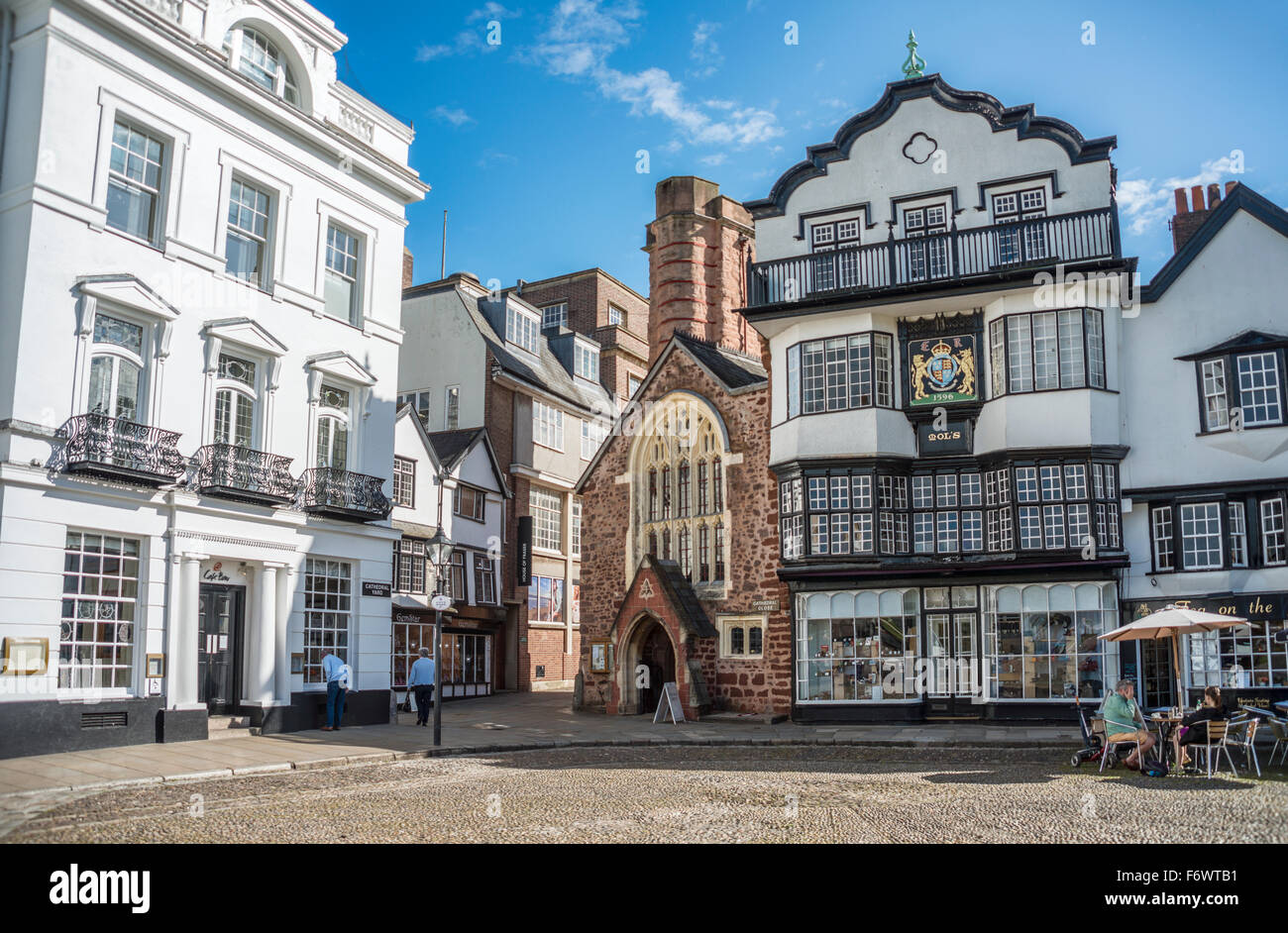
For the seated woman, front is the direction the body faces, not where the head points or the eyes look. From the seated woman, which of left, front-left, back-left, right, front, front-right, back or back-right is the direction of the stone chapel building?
front-right

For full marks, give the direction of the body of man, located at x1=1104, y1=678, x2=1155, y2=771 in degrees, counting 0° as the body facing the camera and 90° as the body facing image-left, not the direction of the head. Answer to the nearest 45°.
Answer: approximately 270°

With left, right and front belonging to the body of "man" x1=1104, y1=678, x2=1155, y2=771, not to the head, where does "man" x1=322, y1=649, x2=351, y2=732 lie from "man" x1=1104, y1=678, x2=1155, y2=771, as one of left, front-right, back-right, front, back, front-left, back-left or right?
back

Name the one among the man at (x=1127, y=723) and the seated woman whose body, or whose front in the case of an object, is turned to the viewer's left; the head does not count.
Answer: the seated woman

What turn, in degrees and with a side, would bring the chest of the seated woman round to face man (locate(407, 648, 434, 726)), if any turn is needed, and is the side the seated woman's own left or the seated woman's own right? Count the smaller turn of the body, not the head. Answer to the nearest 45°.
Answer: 0° — they already face them

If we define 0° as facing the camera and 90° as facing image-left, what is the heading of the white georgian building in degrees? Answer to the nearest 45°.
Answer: approximately 315°

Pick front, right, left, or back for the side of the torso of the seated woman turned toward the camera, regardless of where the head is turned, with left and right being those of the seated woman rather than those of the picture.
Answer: left

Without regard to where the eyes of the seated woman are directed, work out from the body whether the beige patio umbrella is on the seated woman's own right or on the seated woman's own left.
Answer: on the seated woman's own right
